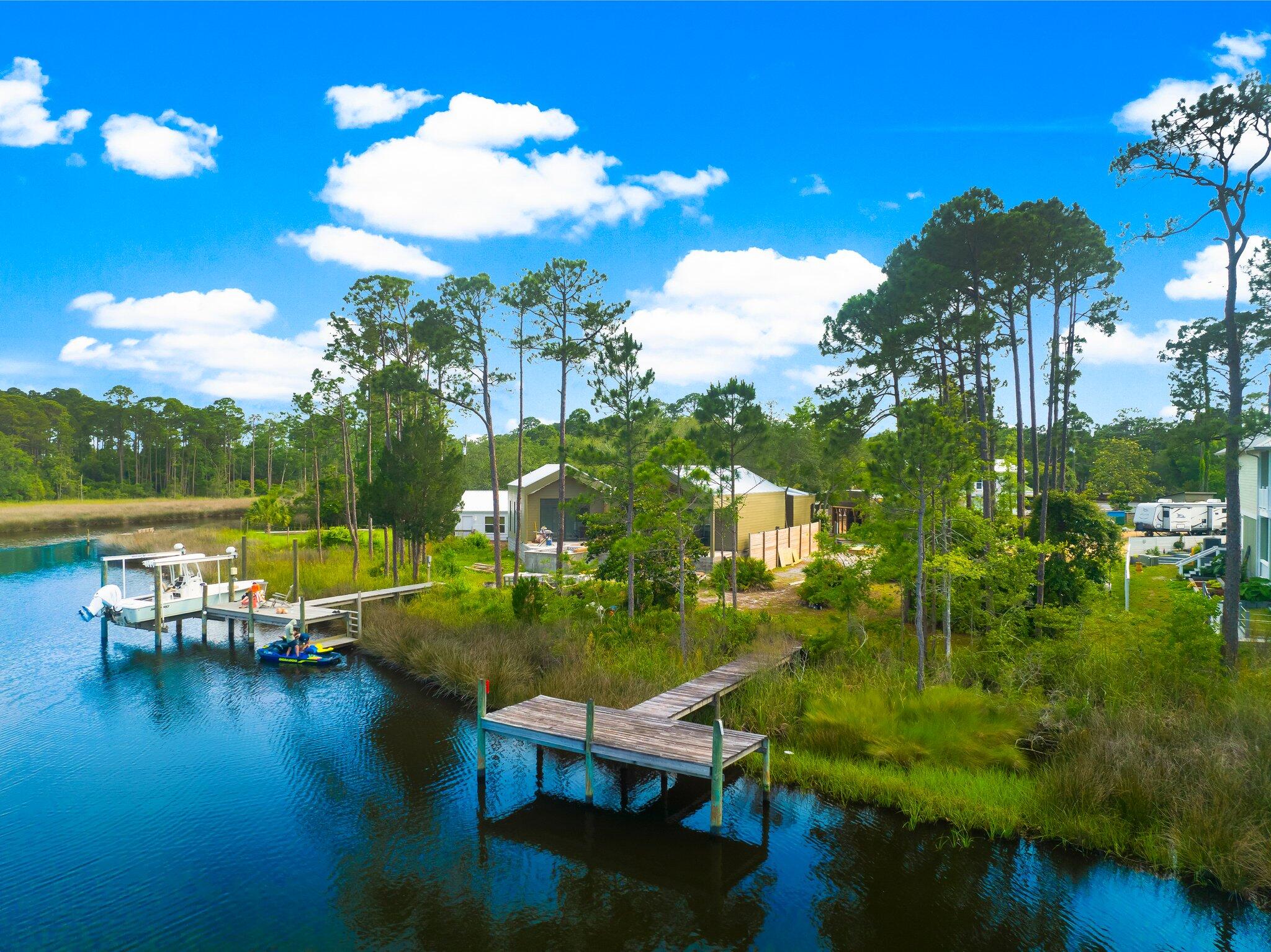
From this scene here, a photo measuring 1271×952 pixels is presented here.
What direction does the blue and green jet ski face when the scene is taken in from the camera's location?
facing to the left of the viewer

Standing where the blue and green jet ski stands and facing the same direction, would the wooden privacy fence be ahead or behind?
behind

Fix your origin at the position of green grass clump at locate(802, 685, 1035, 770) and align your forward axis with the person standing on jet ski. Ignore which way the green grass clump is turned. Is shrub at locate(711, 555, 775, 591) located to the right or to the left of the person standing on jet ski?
right

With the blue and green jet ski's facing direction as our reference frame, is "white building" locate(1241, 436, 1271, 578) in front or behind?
behind

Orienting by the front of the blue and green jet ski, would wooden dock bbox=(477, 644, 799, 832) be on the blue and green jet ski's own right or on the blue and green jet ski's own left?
on the blue and green jet ski's own left
